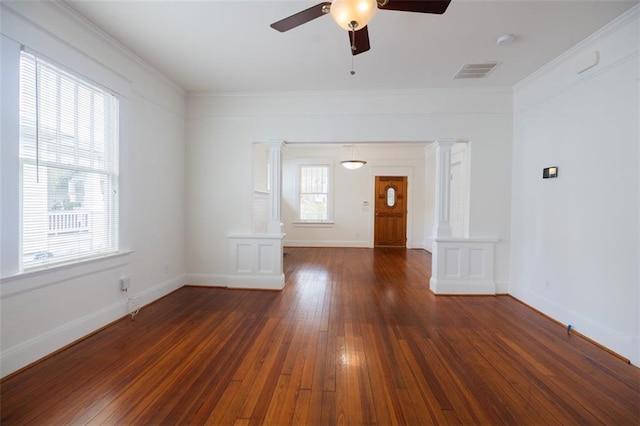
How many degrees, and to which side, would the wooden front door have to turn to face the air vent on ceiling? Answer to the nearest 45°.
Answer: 0° — it already faces it

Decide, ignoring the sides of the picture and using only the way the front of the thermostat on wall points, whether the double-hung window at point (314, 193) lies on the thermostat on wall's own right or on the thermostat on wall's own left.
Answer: on the thermostat on wall's own right

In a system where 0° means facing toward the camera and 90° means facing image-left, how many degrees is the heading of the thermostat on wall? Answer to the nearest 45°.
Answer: approximately 45°

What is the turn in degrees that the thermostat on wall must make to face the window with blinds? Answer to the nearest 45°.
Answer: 0° — it already faces it

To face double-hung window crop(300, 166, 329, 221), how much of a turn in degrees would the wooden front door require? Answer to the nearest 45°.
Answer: approximately 90° to its right

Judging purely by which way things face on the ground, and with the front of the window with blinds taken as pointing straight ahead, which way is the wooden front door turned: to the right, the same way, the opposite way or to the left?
to the right

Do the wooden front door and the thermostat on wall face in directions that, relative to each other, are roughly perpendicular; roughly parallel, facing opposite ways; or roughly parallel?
roughly perpendicular

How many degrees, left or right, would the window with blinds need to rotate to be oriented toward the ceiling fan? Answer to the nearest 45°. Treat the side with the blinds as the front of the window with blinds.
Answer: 0° — it already faces it
